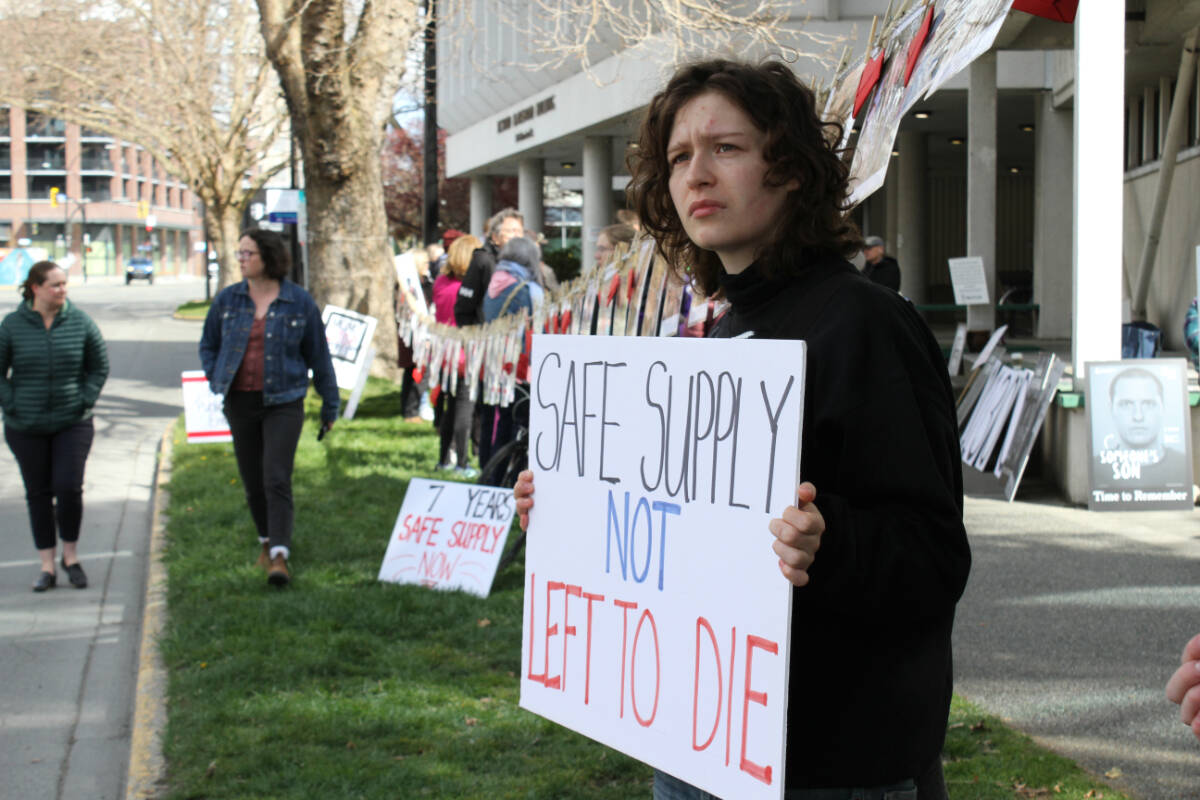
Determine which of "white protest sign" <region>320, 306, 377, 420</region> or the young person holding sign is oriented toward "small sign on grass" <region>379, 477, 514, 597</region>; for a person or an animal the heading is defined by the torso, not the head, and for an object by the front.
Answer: the white protest sign

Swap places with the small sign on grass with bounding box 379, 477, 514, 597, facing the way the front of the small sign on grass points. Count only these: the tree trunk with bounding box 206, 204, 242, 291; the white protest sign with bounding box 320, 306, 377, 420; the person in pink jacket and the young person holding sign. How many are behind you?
3

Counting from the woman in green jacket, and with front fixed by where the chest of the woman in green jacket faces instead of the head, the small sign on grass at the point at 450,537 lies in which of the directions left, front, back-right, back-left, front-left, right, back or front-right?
front-left

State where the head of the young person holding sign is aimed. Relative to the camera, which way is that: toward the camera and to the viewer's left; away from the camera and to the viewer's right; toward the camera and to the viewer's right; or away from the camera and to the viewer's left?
toward the camera and to the viewer's left

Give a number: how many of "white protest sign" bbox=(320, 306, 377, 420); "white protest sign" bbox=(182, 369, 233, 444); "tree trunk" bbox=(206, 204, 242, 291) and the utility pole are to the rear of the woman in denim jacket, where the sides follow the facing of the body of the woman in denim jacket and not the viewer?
4

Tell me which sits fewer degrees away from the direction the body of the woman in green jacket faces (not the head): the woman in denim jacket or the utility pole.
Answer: the woman in denim jacket
